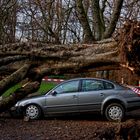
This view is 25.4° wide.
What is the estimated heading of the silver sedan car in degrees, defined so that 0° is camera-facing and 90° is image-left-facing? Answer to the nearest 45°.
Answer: approximately 90°
